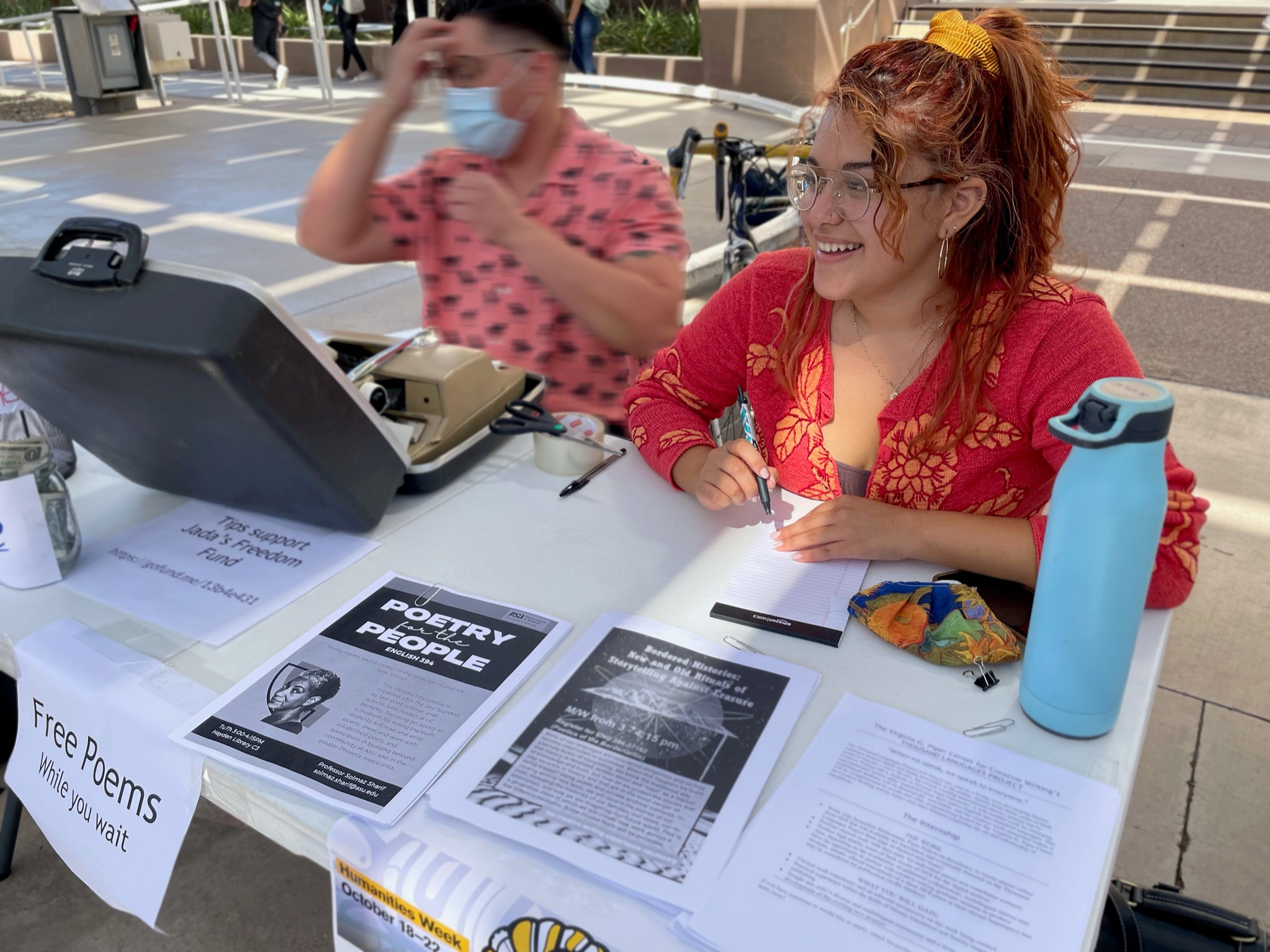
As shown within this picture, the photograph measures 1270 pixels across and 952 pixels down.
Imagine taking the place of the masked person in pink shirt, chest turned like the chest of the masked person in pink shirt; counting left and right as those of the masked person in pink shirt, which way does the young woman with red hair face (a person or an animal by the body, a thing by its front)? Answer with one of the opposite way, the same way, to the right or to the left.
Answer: the same way

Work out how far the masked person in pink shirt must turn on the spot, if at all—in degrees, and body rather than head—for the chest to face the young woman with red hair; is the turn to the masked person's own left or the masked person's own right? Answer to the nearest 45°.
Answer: approximately 90° to the masked person's own left

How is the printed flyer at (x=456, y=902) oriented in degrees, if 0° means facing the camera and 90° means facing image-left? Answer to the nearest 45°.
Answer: approximately 45°

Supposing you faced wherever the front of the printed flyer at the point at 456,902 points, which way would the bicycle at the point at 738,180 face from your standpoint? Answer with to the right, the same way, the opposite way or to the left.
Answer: the same way

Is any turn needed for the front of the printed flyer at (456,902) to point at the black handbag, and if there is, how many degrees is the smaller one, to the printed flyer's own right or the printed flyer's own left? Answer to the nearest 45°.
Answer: approximately 135° to the printed flyer's own left

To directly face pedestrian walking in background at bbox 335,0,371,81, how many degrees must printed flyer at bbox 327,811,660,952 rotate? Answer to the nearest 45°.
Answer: approximately 135° to its right

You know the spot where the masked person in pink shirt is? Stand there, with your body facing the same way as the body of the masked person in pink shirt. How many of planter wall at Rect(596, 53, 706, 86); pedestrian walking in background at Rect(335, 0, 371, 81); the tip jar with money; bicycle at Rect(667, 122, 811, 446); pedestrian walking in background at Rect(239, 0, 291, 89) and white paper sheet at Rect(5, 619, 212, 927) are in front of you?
2

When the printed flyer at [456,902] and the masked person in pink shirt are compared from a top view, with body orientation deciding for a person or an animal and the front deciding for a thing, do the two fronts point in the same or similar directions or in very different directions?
same or similar directions

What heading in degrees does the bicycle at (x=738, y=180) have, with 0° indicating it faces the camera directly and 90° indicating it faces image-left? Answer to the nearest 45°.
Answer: approximately 45°

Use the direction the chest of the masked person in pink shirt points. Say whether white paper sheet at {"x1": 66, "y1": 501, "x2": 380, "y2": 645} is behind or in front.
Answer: in front

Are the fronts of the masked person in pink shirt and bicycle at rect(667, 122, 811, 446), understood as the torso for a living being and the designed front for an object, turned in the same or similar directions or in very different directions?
same or similar directions

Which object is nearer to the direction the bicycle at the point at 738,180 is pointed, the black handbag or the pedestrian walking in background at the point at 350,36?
the black handbag

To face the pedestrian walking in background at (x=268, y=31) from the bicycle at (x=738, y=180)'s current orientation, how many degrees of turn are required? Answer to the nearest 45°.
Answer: approximately 90° to its right

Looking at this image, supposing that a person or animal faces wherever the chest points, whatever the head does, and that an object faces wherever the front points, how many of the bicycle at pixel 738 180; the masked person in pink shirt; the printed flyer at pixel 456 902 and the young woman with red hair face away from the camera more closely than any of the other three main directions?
0
